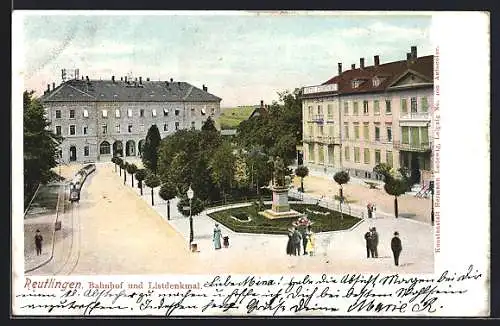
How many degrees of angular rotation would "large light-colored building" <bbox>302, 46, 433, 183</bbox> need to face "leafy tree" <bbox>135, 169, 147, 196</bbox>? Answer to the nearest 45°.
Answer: approximately 45° to its right

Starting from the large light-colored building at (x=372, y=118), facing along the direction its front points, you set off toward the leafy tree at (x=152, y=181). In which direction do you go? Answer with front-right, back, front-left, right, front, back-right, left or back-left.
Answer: front-right

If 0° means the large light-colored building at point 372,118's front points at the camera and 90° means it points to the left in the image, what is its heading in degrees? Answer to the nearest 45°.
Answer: approximately 45°
